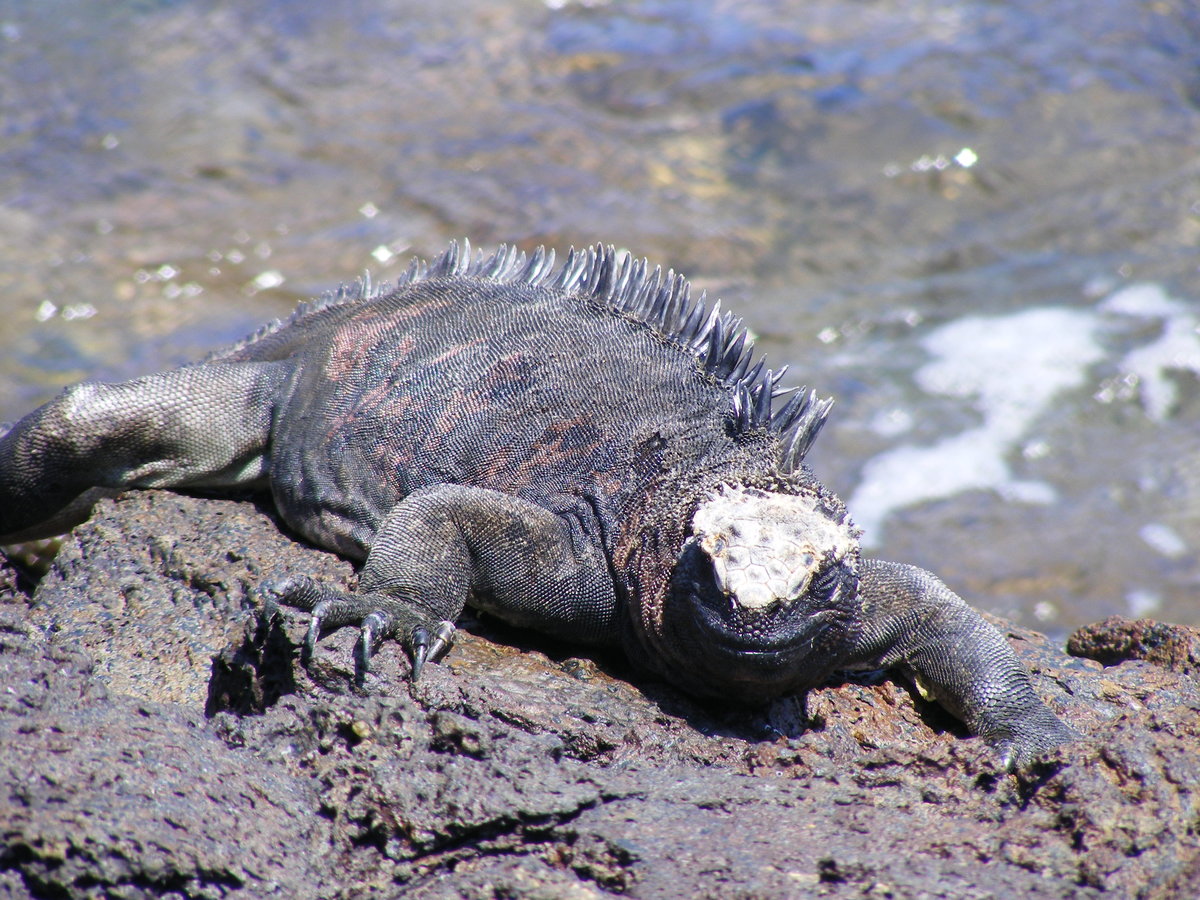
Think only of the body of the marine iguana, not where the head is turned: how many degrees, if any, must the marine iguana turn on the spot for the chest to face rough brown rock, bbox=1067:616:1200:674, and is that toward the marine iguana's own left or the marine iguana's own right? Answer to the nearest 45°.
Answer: approximately 45° to the marine iguana's own left

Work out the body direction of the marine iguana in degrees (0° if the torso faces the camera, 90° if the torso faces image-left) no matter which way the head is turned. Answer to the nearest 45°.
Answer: approximately 315°
